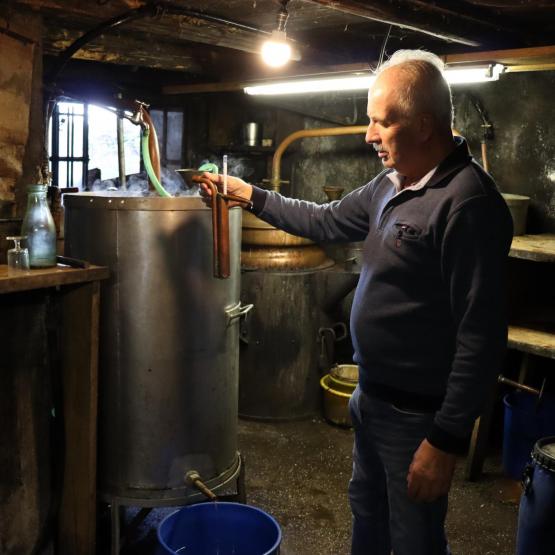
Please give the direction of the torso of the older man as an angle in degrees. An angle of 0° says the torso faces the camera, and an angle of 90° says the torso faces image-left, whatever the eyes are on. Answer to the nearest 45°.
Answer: approximately 45°

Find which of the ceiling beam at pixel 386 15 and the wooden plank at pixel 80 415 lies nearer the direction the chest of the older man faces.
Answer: the wooden plank

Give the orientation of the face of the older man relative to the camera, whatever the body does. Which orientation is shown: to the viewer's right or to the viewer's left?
to the viewer's left

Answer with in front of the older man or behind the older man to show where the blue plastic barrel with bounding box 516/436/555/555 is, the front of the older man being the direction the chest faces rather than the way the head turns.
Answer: behind

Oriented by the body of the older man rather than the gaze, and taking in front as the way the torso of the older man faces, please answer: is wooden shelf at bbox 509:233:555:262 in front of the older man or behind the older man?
behind

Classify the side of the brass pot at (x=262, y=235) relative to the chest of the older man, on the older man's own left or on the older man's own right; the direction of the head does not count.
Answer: on the older man's own right
